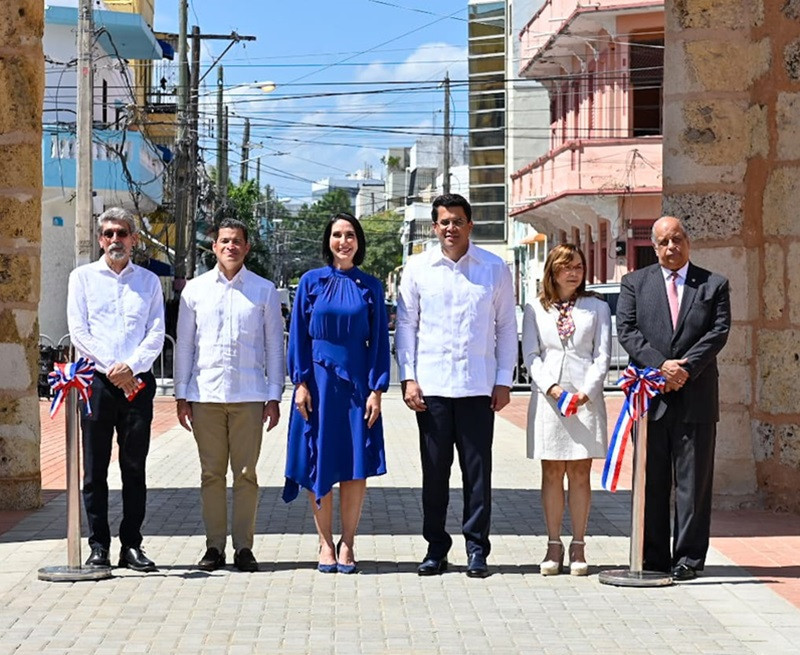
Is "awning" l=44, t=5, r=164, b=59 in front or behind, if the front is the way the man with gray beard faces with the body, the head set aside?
behind

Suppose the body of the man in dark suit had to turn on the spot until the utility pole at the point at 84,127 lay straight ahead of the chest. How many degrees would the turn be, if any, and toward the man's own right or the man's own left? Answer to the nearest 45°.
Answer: approximately 135° to the man's own right

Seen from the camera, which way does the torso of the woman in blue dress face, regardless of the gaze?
toward the camera

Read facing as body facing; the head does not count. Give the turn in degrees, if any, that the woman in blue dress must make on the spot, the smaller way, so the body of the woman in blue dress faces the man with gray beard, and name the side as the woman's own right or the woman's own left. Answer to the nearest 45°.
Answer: approximately 90° to the woman's own right

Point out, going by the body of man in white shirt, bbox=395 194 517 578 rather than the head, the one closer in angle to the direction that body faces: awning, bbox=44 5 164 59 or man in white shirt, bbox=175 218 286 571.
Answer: the man in white shirt

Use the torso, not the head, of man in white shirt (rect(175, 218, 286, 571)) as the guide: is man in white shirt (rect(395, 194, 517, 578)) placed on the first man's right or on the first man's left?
on the first man's left

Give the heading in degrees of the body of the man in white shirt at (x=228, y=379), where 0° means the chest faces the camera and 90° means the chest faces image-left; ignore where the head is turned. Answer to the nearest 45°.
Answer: approximately 0°

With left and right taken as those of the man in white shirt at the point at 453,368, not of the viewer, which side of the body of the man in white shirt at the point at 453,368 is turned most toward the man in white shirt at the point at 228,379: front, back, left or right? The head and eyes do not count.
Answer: right

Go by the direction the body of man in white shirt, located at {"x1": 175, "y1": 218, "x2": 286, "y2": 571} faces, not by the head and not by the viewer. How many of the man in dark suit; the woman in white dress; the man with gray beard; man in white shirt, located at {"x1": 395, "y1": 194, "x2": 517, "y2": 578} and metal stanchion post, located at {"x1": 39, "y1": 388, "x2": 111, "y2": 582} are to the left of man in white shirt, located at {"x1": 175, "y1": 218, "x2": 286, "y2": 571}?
3

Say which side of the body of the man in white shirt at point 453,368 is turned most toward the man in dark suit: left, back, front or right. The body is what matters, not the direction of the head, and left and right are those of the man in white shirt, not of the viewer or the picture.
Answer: left

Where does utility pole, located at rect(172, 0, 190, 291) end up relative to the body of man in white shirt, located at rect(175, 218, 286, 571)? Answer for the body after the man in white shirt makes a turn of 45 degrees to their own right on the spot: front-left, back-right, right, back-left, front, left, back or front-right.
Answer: back-right

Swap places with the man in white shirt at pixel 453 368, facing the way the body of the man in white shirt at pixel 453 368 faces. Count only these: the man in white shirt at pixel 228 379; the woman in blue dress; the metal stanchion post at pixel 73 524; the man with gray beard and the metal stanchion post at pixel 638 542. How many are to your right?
4

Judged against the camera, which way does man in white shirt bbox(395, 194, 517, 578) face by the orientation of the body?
toward the camera

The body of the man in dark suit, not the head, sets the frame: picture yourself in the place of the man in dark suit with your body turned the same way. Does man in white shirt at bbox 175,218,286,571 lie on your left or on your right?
on your right

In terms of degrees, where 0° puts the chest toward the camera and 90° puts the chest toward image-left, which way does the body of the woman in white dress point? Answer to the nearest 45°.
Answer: approximately 0°

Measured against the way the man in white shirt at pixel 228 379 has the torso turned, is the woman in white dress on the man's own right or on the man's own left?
on the man's own left
